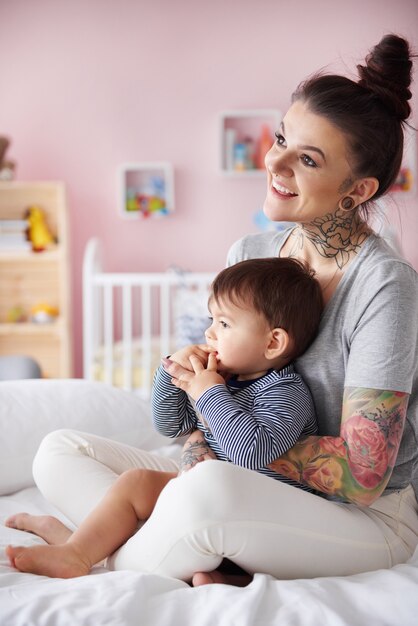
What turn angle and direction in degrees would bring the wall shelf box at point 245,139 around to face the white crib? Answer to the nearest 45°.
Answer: approximately 45° to its right

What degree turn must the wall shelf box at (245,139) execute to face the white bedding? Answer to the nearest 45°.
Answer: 0° — it already faces it

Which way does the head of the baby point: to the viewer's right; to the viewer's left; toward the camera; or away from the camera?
to the viewer's left

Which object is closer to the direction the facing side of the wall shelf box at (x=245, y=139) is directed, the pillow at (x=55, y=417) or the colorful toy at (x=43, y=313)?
the pillow

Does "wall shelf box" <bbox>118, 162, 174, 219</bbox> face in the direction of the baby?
yes

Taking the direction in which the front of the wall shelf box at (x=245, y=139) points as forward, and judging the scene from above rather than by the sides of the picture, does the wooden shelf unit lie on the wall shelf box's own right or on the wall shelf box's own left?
on the wall shelf box's own right

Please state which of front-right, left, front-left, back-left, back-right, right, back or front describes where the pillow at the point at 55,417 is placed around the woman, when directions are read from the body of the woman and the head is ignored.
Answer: right

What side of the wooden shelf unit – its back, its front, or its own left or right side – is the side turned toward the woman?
front

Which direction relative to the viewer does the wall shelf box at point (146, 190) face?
toward the camera

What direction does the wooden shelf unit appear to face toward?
toward the camera

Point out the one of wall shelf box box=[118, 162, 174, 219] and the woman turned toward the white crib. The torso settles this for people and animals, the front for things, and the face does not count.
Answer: the wall shelf box

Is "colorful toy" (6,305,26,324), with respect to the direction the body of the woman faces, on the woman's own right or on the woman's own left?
on the woman's own right

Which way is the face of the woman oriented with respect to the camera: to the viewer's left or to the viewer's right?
to the viewer's left
